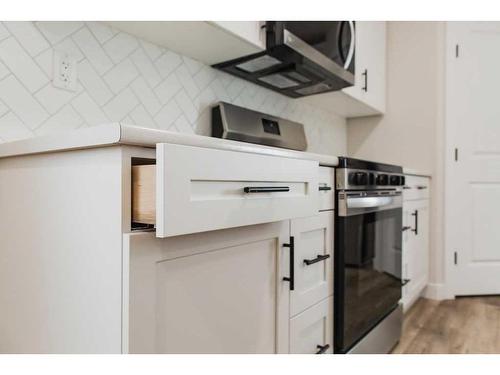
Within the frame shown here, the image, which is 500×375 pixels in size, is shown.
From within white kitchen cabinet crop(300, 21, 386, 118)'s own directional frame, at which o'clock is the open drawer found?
The open drawer is roughly at 2 o'clock from the white kitchen cabinet.

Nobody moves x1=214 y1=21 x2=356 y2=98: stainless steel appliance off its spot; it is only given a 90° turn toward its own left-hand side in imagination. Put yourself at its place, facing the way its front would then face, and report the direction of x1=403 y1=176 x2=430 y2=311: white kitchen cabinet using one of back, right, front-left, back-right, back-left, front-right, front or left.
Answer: front

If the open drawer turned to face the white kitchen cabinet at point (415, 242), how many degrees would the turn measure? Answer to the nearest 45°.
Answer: approximately 90° to its left

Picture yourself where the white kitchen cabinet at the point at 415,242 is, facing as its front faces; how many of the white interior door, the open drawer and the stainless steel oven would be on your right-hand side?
2

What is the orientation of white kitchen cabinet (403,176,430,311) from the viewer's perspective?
to the viewer's right

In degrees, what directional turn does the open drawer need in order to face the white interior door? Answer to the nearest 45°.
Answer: approximately 90° to its left

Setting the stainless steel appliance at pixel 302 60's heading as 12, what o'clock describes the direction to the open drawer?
The open drawer is roughly at 2 o'clock from the stainless steel appliance.

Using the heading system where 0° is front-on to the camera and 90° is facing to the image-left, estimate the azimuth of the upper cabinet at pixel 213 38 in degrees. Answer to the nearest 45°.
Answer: approximately 315°

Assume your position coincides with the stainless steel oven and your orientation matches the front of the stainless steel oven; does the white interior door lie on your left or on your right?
on your left
